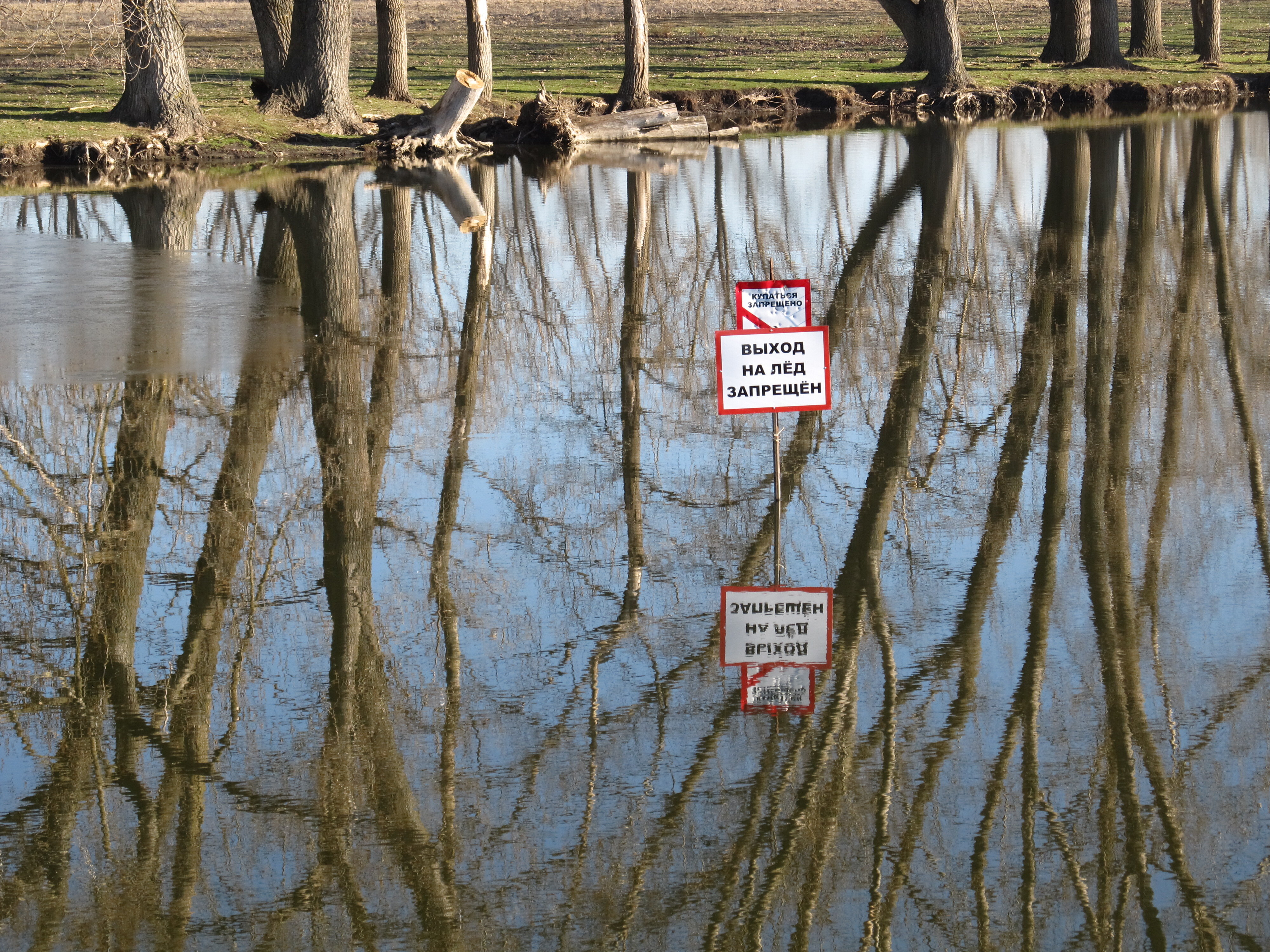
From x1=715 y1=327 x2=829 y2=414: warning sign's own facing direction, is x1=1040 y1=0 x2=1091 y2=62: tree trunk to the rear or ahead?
to the rear

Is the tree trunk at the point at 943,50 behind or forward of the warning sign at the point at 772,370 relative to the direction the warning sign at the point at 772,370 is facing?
behind

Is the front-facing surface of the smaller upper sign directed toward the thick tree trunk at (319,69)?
no

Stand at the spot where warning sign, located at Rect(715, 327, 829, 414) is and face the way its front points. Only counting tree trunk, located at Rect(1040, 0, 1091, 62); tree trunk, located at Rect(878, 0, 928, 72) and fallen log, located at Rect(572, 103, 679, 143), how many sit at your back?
3

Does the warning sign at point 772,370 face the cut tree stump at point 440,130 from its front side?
no

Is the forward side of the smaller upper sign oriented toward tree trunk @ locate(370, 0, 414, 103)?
no

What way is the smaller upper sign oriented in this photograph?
toward the camera

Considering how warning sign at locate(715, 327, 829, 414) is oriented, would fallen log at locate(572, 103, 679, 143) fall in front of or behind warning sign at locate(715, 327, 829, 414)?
behind

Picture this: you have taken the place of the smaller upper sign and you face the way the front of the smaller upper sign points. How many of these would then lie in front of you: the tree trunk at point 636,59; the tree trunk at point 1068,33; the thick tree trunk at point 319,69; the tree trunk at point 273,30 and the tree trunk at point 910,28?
0

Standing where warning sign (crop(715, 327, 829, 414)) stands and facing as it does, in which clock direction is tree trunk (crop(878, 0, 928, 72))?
The tree trunk is roughly at 6 o'clock from the warning sign.

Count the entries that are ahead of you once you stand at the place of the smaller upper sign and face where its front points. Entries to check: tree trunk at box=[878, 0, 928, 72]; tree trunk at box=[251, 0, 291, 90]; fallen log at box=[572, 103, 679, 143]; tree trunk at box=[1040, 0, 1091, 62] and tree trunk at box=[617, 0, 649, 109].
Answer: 0

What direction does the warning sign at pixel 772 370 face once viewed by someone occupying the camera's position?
facing the viewer

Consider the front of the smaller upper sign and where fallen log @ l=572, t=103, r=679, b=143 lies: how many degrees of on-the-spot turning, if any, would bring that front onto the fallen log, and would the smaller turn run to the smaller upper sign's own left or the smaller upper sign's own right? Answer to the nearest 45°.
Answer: approximately 180°

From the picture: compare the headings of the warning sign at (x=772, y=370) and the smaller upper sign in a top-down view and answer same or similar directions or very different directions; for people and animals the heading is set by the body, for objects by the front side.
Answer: same or similar directions

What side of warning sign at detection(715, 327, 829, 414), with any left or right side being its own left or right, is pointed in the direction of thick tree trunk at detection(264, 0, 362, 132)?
back

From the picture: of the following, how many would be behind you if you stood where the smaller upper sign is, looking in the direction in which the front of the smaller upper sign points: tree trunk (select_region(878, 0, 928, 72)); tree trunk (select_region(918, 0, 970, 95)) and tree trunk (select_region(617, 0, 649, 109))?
3

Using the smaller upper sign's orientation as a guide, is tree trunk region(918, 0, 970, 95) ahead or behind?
behind
